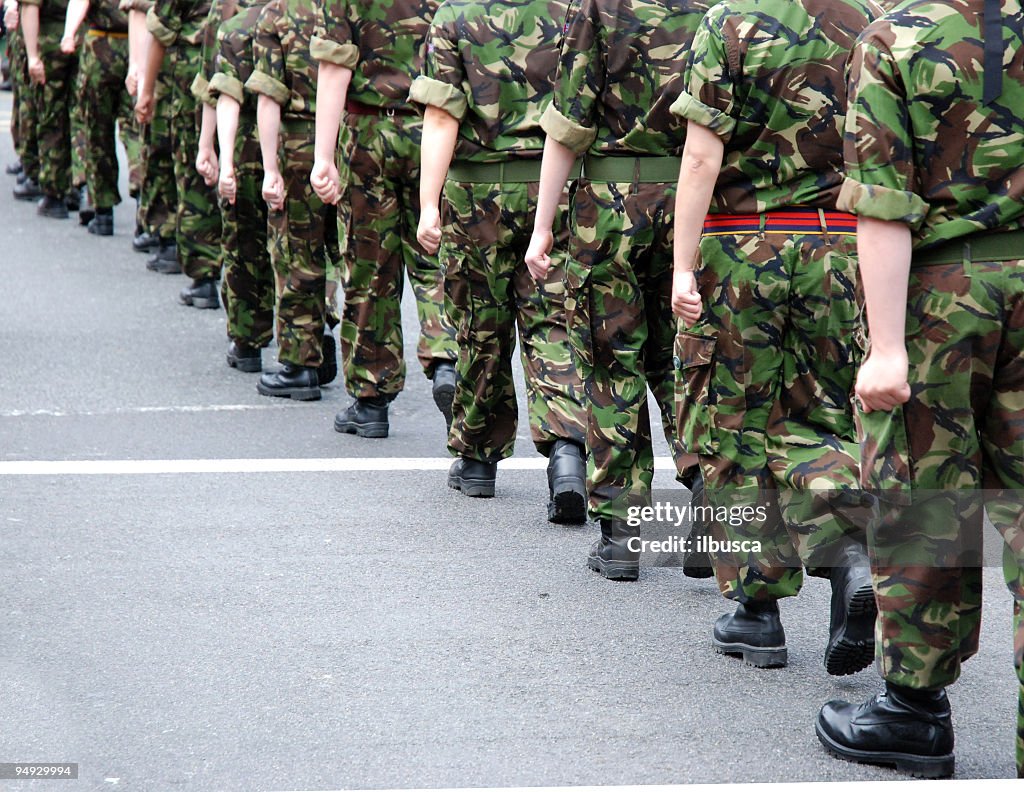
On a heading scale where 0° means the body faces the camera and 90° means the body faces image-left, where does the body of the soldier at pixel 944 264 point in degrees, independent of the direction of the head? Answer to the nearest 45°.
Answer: approximately 135°

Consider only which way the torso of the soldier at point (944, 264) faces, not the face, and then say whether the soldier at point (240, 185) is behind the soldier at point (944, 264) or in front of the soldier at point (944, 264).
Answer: in front

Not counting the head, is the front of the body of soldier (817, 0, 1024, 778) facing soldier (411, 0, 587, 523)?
yes

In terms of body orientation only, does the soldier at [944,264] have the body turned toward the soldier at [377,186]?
yes

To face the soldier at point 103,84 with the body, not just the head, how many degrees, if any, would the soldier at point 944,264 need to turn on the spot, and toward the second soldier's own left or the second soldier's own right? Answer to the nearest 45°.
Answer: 0° — they already face them

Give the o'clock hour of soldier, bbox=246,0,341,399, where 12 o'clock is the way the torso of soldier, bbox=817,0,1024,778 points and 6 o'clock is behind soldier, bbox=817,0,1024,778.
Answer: soldier, bbox=246,0,341,399 is roughly at 12 o'clock from soldier, bbox=817,0,1024,778.
